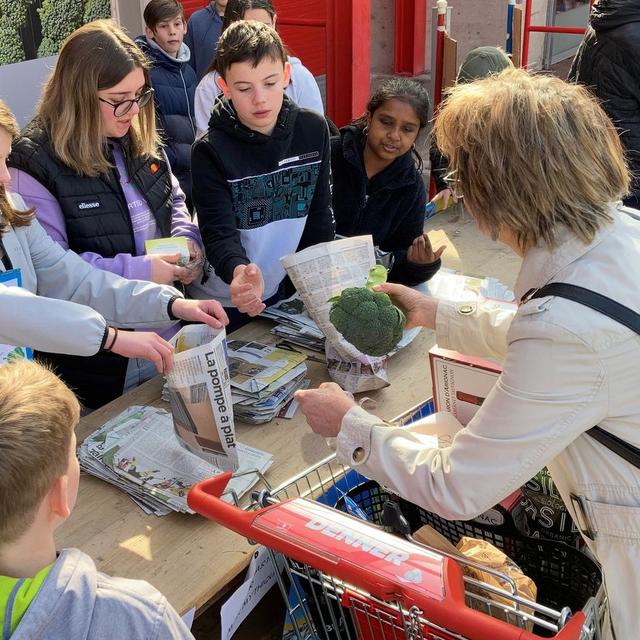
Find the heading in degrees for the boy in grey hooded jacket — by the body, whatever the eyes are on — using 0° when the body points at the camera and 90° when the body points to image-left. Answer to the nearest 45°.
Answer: approximately 225°

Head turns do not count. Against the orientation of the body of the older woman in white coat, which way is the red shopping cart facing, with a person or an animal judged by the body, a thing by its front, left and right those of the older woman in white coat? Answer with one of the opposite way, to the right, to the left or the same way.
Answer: to the right

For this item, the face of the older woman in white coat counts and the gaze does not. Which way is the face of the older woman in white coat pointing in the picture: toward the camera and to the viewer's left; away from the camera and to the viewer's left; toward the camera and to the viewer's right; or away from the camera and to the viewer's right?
away from the camera and to the viewer's left

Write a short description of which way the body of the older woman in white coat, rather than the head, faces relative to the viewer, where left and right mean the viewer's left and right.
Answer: facing away from the viewer and to the left of the viewer

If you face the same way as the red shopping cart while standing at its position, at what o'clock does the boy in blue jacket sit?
The boy in blue jacket is roughly at 10 o'clock from the red shopping cart.

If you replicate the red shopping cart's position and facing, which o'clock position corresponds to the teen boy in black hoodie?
The teen boy in black hoodie is roughly at 10 o'clock from the red shopping cart.
